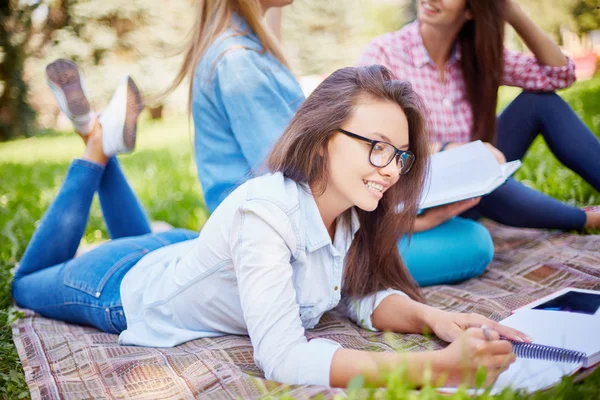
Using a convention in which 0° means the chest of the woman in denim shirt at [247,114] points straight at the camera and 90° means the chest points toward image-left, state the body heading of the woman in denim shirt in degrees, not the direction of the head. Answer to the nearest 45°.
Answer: approximately 270°

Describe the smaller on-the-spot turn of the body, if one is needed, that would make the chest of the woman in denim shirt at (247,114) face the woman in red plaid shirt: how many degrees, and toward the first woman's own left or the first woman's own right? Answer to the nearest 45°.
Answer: approximately 45° to the first woman's own left

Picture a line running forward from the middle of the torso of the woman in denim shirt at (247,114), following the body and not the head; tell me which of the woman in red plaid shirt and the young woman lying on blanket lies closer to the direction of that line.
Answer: the woman in red plaid shirt

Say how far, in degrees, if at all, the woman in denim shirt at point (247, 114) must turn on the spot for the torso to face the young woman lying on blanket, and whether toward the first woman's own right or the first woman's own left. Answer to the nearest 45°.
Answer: approximately 90° to the first woman's own right
